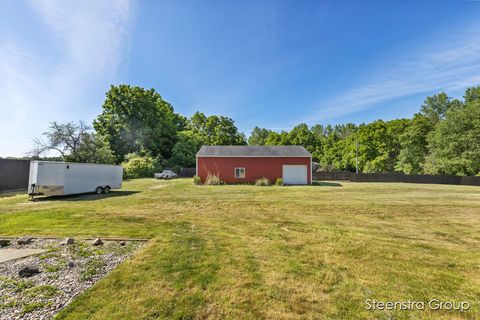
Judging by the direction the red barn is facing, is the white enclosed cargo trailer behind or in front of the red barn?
in front

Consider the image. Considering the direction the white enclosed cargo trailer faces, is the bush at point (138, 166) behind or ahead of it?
behind

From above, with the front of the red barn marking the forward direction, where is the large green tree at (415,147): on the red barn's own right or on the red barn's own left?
on the red barn's own left

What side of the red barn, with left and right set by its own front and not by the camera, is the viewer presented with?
front

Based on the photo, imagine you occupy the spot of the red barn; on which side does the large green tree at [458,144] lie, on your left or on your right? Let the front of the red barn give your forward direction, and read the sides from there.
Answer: on your left

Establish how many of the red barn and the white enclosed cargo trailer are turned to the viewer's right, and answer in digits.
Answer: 0

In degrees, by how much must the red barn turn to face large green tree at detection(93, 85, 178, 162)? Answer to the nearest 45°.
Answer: approximately 135° to its right

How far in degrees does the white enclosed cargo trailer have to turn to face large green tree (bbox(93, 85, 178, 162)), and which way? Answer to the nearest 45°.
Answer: approximately 135° to its right

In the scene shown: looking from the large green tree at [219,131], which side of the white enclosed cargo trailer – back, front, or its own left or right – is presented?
back

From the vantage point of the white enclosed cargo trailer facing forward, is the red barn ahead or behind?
behind

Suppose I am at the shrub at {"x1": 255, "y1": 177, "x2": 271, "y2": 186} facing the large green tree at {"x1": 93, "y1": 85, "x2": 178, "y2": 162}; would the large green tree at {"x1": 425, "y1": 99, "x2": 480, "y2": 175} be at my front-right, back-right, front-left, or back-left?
back-right

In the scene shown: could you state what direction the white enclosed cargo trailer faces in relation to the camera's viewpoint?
facing the viewer and to the left of the viewer
